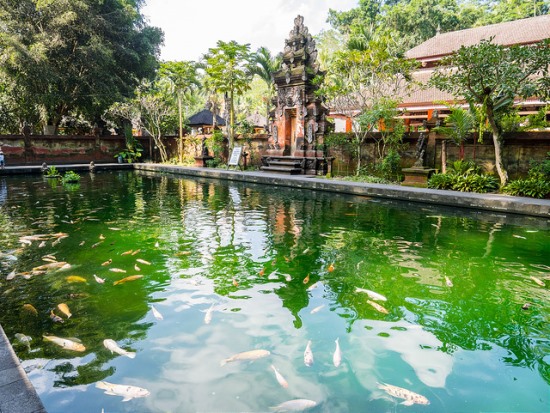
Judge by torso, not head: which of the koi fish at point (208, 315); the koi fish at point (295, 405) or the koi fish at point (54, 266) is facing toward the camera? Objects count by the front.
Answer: the koi fish at point (208, 315)

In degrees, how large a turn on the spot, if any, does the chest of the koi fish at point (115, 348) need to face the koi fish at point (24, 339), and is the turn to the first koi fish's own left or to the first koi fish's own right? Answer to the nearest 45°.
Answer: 0° — it already faces it

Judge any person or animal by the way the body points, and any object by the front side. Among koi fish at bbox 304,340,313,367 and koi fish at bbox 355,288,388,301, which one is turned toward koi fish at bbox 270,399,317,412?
koi fish at bbox 304,340,313,367

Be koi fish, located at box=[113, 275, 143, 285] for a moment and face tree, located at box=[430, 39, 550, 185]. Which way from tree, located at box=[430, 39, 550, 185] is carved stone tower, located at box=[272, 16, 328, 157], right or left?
left

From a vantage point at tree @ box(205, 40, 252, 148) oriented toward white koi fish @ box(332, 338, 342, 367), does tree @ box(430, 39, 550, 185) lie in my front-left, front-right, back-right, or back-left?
front-left

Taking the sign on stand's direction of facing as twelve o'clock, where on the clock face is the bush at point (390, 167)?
The bush is roughly at 9 o'clock from the sign on stand.

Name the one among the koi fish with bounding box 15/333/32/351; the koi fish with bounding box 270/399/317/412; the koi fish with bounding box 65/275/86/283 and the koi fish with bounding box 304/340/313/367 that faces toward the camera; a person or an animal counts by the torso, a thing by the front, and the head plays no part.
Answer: the koi fish with bounding box 304/340/313/367

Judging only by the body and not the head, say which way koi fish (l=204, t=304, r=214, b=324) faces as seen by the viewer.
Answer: toward the camera

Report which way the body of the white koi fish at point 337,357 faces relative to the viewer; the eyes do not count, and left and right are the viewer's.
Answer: facing the viewer
